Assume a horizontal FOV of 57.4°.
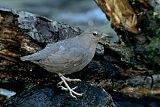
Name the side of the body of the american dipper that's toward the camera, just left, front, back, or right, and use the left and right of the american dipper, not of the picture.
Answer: right
